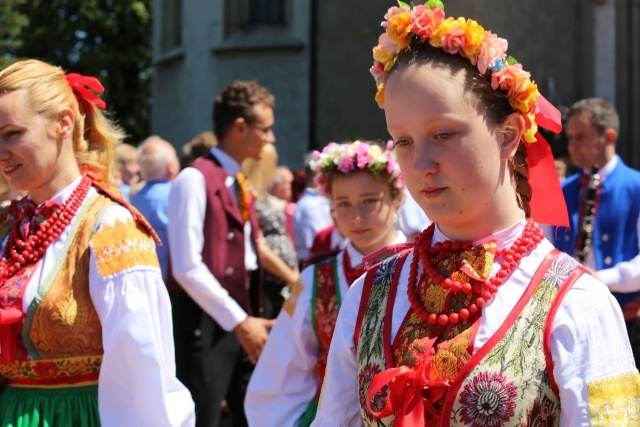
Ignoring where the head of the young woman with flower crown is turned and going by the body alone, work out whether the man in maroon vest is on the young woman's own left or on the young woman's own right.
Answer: on the young woman's own right

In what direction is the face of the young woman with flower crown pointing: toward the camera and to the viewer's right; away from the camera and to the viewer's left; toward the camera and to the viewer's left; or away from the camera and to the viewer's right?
toward the camera and to the viewer's left

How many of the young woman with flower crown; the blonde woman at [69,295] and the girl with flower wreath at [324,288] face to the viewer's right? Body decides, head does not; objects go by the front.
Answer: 0

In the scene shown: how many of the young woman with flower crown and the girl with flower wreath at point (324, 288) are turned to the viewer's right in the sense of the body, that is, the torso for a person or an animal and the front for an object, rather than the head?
0

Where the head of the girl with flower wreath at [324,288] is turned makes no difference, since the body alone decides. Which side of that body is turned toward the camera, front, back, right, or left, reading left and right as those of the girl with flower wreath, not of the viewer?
front

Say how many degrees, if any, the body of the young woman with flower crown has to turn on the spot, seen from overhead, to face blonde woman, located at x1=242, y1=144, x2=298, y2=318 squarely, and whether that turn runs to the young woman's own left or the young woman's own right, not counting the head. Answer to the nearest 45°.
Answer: approximately 135° to the young woman's own right

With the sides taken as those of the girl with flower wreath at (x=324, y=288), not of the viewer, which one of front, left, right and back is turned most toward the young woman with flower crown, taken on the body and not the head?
front

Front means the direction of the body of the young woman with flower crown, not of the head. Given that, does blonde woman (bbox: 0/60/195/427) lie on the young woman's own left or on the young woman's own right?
on the young woman's own right

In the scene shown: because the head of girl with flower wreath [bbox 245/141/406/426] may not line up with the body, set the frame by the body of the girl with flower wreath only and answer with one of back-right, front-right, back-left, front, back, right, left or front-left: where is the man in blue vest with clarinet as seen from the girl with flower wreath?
back-left

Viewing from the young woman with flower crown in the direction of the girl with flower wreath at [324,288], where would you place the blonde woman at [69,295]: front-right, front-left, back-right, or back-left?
front-left

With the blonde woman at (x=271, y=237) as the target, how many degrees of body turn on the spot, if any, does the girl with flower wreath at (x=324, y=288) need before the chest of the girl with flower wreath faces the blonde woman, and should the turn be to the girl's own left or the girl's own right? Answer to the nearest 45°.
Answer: approximately 180°

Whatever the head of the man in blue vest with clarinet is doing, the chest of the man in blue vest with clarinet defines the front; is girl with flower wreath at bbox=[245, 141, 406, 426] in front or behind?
in front

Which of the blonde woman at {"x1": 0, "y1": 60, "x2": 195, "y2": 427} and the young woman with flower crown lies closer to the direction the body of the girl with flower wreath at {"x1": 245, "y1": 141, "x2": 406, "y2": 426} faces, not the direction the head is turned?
the young woman with flower crown

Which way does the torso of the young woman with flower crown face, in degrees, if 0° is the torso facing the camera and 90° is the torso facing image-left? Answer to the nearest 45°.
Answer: approximately 45°
